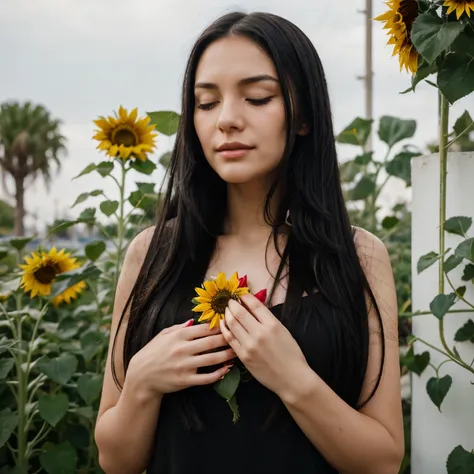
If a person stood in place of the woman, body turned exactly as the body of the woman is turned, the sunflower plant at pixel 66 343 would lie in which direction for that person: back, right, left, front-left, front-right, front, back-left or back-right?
back-right

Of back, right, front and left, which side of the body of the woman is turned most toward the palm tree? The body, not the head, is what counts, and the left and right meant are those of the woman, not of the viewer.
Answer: back

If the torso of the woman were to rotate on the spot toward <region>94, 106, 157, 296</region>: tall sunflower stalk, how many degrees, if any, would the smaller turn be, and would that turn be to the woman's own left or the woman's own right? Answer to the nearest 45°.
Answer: approximately 135° to the woman's own right

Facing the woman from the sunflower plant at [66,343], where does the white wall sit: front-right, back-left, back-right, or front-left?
front-left

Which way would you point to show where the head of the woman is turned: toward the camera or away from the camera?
toward the camera

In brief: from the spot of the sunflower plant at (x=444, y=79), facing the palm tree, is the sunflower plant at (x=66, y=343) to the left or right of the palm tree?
left

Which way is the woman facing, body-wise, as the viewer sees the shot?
toward the camera
